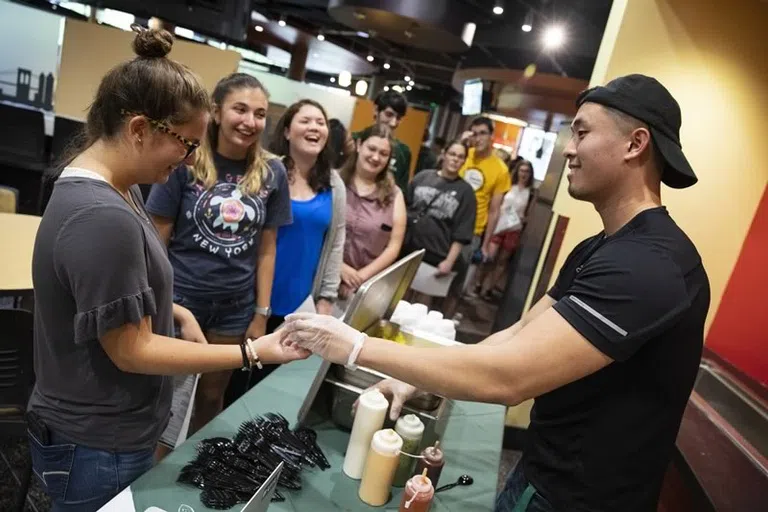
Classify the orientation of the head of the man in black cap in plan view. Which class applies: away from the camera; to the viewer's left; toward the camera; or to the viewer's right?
to the viewer's left

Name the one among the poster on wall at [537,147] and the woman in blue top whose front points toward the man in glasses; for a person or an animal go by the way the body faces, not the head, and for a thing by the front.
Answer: the poster on wall

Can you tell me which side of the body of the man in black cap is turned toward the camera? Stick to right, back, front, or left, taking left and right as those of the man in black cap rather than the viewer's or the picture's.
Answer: left

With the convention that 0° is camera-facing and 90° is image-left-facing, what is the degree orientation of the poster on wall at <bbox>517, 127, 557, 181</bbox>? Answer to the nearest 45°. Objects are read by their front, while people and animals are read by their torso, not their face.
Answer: approximately 0°

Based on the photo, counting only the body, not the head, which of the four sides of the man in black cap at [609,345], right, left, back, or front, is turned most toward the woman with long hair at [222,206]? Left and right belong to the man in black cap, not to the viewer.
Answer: front

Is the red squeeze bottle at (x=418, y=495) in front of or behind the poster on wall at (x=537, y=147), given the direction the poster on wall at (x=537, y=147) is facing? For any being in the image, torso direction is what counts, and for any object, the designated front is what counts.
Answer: in front

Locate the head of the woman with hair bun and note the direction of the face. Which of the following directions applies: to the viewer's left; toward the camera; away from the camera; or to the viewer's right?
to the viewer's right

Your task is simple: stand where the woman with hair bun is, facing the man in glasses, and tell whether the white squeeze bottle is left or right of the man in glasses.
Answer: right

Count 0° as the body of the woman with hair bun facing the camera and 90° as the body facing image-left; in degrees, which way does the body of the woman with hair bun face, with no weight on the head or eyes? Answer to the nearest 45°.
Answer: approximately 270°

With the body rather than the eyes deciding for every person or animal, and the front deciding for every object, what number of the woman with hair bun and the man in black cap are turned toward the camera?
0

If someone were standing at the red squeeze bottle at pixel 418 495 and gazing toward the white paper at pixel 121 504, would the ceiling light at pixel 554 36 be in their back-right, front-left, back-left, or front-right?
back-right

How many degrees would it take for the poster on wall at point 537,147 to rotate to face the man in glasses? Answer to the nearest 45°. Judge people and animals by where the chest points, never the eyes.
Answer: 0° — it already faces them

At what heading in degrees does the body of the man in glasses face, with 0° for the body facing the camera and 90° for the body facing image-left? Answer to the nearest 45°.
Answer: approximately 45°
